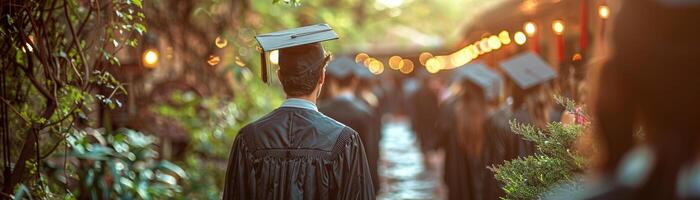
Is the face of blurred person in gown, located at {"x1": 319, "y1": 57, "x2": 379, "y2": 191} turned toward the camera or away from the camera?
away from the camera

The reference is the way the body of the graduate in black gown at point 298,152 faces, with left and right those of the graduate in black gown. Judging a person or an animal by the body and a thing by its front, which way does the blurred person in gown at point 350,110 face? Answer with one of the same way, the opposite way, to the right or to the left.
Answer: the same way

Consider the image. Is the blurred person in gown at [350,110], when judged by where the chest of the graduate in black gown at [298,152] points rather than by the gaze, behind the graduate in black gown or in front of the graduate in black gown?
in front

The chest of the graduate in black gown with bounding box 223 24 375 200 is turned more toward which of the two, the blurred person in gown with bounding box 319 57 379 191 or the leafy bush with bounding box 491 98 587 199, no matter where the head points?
the blurred person in gown

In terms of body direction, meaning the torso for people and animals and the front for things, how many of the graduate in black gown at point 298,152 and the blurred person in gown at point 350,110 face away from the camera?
2

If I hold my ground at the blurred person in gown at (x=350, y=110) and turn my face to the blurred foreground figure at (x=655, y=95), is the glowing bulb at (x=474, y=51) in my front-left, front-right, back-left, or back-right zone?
back-left

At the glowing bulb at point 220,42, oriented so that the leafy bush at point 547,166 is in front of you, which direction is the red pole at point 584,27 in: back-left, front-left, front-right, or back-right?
front-left

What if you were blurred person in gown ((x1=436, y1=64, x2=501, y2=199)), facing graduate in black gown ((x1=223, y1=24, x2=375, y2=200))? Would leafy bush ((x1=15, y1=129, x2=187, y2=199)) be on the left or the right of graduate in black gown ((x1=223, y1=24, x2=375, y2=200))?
right

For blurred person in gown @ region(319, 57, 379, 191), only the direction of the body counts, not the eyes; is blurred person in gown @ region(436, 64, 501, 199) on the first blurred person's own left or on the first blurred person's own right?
on the first blurred person's own right

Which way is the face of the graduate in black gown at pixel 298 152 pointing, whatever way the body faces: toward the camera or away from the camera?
away from the camera

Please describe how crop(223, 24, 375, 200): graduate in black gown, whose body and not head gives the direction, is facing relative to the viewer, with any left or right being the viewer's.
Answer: facing away from the viewer

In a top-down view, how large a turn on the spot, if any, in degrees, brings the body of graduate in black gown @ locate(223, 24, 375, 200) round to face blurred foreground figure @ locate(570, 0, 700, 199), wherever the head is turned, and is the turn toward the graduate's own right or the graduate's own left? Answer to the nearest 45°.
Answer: approximately 135° to the graduate's own right

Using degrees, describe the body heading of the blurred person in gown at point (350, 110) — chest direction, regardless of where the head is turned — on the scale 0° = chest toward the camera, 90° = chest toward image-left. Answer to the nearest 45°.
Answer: approximately 180°

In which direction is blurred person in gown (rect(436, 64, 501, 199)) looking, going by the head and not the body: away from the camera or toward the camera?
away from the camera

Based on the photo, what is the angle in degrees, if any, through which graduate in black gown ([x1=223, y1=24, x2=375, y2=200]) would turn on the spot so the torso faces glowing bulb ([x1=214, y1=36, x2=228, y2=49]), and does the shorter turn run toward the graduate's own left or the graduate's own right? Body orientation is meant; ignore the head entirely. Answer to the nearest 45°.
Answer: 0° — they already face it

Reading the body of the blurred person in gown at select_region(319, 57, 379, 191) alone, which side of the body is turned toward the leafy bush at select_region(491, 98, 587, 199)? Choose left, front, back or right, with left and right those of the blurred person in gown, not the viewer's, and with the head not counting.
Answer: back

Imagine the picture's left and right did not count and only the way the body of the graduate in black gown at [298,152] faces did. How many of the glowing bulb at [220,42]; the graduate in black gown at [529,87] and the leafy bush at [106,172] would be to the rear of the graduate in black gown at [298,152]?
0

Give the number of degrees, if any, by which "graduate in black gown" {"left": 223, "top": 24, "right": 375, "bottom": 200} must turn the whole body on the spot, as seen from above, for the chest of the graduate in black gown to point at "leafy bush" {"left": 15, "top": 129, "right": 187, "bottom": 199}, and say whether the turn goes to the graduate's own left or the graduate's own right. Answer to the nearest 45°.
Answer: approximately 45° to the graduate's own left
